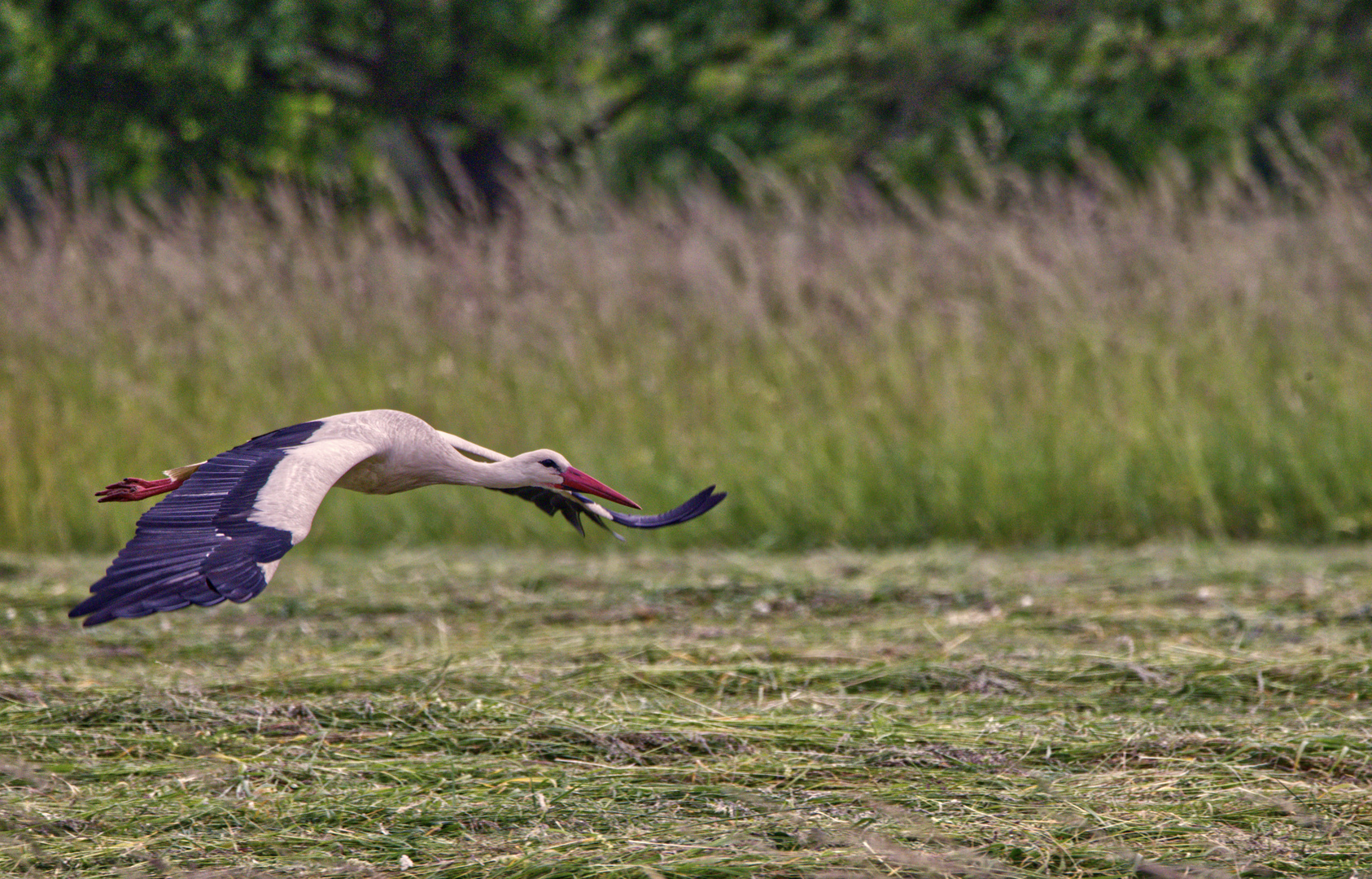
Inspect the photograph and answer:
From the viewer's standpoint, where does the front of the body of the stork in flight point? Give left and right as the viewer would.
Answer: facing the viewer and to the right of the viewer
